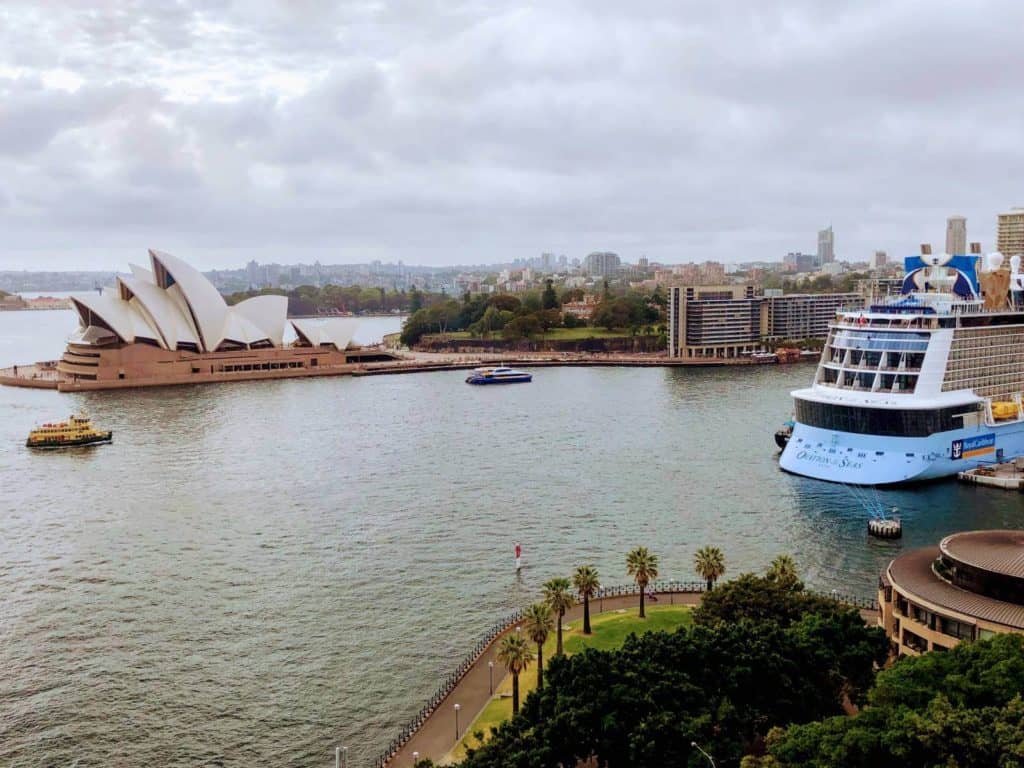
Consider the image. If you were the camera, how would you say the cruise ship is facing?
facing away from the viewer and to the right of the viewer

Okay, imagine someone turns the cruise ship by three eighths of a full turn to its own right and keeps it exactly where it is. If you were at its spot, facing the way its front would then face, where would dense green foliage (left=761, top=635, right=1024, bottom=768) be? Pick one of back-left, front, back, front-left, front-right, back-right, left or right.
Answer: front

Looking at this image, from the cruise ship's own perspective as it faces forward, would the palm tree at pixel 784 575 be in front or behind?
behind

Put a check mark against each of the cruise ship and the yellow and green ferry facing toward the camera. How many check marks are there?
0

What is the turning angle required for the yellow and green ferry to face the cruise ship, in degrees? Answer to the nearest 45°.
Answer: approximately 45° to its right

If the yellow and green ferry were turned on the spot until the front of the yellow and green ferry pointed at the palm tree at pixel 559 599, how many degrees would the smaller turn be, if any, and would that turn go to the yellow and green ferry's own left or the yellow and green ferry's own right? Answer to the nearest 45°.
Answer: approximately 90° to the yellow and green ferry's own right

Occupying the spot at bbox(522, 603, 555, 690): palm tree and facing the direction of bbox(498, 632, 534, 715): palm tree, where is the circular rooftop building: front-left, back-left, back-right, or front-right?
back-left

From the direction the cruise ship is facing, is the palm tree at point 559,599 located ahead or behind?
behind
